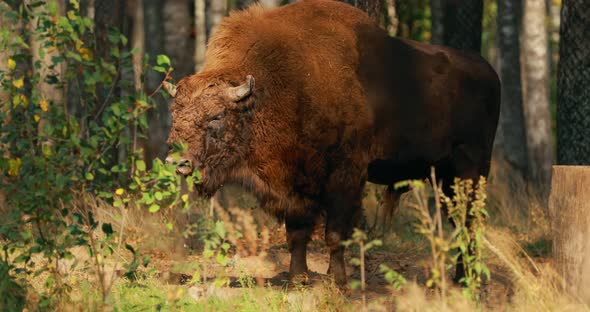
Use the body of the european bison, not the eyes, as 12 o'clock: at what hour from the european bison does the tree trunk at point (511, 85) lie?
The tree trunk is roughly at 5 o'clock from the european bison.

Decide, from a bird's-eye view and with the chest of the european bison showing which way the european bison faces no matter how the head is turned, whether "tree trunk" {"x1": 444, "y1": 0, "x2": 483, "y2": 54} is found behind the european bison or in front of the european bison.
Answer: behind

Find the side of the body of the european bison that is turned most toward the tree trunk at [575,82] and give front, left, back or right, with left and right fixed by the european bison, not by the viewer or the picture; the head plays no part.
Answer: back

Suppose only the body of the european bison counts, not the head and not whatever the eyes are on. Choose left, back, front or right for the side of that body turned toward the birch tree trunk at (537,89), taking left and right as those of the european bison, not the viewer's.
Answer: back

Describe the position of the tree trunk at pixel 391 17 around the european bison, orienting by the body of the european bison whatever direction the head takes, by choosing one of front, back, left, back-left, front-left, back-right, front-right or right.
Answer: back-right

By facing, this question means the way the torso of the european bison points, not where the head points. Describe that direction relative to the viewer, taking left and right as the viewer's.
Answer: facing the viewer and to the left of the viewer
